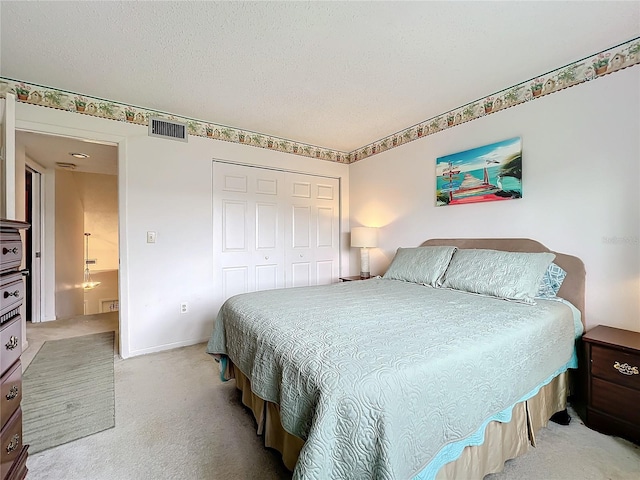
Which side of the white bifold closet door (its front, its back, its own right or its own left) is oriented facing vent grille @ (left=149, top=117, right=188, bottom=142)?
right

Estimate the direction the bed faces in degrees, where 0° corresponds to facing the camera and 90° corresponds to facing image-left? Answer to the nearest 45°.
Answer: approximately 45°

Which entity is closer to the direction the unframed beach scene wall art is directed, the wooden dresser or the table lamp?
the wooden dresser

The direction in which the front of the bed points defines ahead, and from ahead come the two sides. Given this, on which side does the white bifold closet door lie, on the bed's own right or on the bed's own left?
on the bed's own right

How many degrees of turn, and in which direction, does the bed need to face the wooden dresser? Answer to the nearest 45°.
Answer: approximately 45° to its right

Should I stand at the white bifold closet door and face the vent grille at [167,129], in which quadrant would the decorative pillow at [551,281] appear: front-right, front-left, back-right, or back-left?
back-left

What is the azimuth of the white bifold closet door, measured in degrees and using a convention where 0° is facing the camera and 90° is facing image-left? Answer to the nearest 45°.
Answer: approximately 315°

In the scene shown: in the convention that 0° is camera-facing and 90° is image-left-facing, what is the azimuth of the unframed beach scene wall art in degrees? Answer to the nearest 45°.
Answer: approximately 45°
